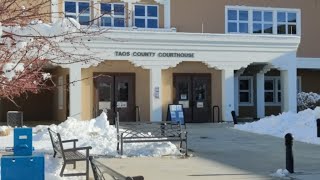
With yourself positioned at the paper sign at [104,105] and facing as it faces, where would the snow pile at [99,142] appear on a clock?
The snow pile is roughly at 12 o'clock from the paper sign.

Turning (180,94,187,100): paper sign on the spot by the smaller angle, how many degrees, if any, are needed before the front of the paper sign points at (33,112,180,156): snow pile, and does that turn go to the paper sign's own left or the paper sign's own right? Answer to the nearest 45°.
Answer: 0° — it already faces it

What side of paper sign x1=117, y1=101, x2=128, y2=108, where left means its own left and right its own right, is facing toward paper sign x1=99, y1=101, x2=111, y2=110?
right

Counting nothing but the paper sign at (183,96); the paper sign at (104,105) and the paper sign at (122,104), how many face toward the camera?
3

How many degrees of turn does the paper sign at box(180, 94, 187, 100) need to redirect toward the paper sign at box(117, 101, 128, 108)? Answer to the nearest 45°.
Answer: approximately 90° to its right

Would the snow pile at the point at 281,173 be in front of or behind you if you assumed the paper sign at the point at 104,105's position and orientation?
in front

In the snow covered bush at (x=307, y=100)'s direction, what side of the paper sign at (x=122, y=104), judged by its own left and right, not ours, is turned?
left

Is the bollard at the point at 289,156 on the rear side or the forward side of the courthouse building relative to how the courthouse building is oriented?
on the forward side

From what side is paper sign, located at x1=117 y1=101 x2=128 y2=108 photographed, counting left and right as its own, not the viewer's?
front

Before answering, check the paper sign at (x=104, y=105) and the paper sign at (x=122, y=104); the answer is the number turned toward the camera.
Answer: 2

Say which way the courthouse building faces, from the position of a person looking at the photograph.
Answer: facing the viewer

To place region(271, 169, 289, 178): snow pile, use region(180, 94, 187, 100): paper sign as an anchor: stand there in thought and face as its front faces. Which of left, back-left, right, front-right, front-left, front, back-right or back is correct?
front

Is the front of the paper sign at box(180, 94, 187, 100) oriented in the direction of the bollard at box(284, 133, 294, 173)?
yes
